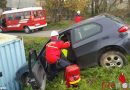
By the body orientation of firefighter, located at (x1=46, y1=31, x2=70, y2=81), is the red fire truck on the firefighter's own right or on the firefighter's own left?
on the firefighter's own left

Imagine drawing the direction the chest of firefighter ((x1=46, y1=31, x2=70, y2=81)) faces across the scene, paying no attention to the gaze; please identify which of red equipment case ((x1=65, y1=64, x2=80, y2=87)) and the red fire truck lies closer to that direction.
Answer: the red equipment case

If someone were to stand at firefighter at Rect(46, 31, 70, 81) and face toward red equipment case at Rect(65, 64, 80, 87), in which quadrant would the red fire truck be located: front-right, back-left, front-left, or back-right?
back-left

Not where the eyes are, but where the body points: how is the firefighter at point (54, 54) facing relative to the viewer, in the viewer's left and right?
facing away from the viewer and to the right of the viewer

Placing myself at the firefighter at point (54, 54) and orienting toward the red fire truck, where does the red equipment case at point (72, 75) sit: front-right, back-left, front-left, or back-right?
back-right

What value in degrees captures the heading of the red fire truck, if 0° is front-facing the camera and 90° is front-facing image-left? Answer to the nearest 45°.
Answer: approximately 135°

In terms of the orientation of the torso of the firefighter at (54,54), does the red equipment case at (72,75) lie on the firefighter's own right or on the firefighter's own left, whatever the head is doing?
on the firefighter's own right

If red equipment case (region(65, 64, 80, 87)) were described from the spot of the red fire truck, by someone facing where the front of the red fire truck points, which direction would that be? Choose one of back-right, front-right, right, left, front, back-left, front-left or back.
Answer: back-left
